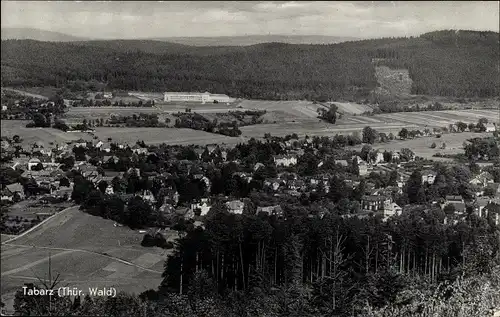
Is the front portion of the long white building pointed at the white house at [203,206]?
yes

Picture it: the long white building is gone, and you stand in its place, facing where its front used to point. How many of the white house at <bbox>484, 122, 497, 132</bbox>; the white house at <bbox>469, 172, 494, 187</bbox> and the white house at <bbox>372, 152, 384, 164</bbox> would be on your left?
3

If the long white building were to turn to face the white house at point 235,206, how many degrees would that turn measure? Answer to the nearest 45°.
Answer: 0° — it already faces it

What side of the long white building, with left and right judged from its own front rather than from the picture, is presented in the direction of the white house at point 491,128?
left

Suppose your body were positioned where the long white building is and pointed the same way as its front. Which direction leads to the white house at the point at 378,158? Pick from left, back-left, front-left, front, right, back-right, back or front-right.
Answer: left

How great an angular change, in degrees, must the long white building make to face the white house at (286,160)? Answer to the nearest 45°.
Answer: approximately 45° to its left

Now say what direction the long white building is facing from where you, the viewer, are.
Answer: facing the viewer
